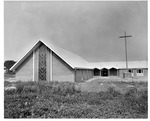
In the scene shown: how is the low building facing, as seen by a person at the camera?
facing the viewer
